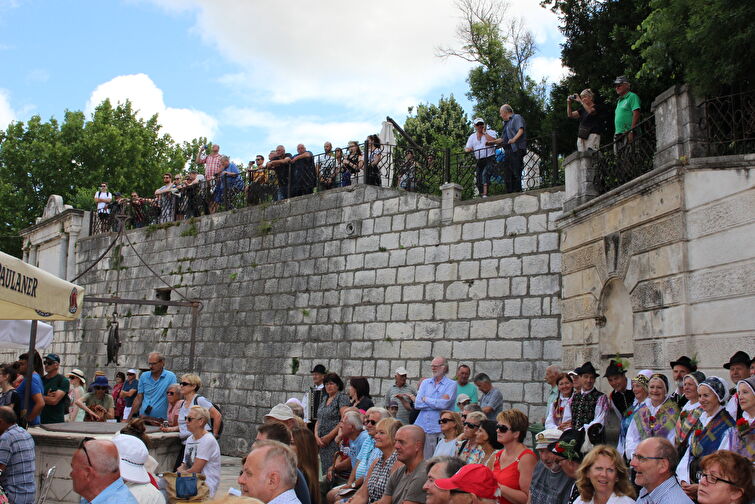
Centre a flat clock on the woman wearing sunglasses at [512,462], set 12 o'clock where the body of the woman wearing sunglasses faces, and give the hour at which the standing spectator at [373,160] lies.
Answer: The standing spectator is roughly at 4 o'clock from the woman wearing sunglasses.

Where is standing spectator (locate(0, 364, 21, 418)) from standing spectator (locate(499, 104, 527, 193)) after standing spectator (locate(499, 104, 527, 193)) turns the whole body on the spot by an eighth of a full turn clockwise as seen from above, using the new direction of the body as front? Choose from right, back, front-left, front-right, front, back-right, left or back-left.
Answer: front-left

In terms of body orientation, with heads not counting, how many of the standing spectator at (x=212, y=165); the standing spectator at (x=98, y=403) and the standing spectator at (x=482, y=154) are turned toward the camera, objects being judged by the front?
3

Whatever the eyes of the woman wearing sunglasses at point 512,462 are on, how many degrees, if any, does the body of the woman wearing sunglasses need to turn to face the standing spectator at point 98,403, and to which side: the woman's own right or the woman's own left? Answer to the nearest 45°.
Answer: approximately 90° to the woman's own right

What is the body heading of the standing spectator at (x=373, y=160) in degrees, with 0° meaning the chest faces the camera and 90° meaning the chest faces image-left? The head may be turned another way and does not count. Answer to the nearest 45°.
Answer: approximately 45°

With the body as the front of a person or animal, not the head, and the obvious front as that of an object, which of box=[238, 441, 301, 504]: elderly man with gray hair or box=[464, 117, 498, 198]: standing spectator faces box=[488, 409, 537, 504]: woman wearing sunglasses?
the standing spectator

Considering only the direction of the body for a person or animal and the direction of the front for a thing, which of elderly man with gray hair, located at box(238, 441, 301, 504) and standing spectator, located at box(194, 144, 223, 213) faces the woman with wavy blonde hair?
the standing spectator

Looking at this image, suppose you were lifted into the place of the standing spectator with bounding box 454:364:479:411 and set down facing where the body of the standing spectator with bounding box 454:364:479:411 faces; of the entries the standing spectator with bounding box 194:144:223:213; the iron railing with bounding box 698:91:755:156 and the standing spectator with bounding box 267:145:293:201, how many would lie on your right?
2

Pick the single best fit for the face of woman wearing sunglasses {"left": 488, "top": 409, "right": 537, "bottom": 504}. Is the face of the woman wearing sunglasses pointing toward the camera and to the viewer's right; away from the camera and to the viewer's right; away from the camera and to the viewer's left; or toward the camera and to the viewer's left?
toward the camera and to the viewer's left
